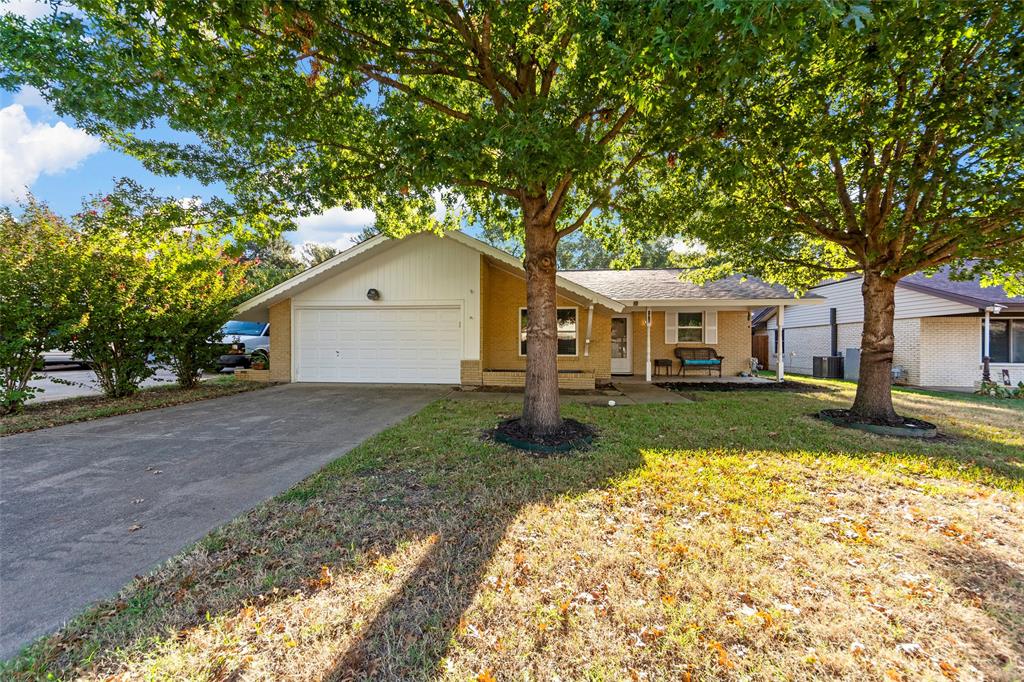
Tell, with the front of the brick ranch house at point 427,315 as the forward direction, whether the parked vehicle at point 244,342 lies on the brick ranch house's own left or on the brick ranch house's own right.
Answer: on the brick ranch house's own right

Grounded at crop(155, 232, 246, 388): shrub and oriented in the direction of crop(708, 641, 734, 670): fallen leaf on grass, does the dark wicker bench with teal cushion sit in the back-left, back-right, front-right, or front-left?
front-left

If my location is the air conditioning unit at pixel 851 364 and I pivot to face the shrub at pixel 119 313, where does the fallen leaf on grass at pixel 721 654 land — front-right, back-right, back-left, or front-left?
front-left

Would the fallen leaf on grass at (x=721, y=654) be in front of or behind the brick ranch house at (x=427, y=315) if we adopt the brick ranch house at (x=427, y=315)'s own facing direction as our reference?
in front

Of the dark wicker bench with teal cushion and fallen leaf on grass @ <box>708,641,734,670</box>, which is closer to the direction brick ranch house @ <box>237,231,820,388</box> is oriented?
the fallen leaf on grass

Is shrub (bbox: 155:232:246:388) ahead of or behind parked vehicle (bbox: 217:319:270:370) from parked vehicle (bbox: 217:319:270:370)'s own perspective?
ahead

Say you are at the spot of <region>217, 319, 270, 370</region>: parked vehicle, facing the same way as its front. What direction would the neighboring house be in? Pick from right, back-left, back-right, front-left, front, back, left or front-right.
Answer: left

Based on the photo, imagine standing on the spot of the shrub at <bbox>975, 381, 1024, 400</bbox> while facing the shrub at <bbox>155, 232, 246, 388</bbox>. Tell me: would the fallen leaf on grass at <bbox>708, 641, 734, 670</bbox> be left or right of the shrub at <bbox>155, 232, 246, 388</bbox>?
left

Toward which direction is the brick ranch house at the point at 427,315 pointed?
toward the camera

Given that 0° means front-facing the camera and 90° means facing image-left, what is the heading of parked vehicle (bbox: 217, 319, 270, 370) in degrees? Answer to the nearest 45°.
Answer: approximately 45°

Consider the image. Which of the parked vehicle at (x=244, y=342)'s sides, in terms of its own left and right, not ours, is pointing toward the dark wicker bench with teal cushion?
left

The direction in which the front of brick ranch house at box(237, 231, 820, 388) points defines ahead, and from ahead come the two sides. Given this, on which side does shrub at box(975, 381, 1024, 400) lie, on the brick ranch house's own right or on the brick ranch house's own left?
on the brick ranch house's own left
